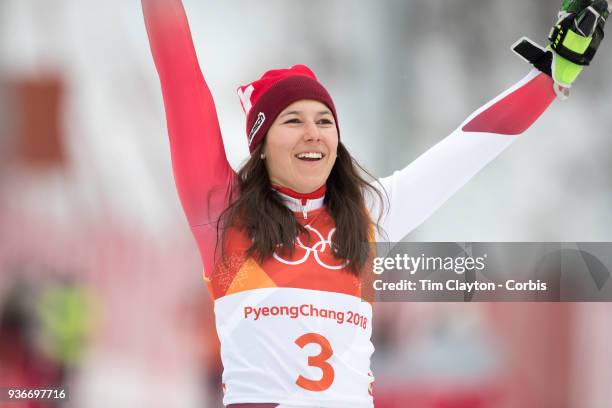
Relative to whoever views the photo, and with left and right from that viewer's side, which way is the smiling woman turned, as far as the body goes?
facing the viewer and to the right of the viewer
